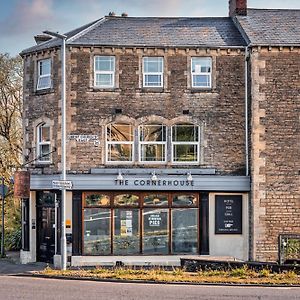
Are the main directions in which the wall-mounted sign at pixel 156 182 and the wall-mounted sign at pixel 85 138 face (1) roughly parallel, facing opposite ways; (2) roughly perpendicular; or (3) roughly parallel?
roughly parallel

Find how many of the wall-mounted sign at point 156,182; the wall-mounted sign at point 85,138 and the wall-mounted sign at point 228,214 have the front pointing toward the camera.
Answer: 3

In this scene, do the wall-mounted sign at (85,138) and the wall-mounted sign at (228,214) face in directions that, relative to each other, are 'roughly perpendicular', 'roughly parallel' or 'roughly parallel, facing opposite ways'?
roughly parallel

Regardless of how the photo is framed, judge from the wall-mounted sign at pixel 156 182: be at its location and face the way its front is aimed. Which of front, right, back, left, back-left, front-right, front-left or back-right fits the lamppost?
front-right

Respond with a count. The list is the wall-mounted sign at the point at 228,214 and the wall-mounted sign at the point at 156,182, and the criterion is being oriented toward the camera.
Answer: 2

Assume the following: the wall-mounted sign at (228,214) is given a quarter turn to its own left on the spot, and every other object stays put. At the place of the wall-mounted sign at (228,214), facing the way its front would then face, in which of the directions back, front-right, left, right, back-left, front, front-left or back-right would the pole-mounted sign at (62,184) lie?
back-right

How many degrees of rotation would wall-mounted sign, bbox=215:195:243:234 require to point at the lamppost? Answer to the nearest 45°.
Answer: approximately 45° to its right

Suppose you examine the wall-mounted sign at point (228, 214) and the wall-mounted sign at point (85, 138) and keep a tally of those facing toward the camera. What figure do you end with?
2

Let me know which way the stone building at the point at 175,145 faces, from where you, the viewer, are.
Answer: facing the viewer

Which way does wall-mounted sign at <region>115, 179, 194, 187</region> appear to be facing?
toward the camera

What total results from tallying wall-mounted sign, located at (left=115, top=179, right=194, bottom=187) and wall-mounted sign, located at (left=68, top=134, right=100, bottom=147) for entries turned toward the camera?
2
